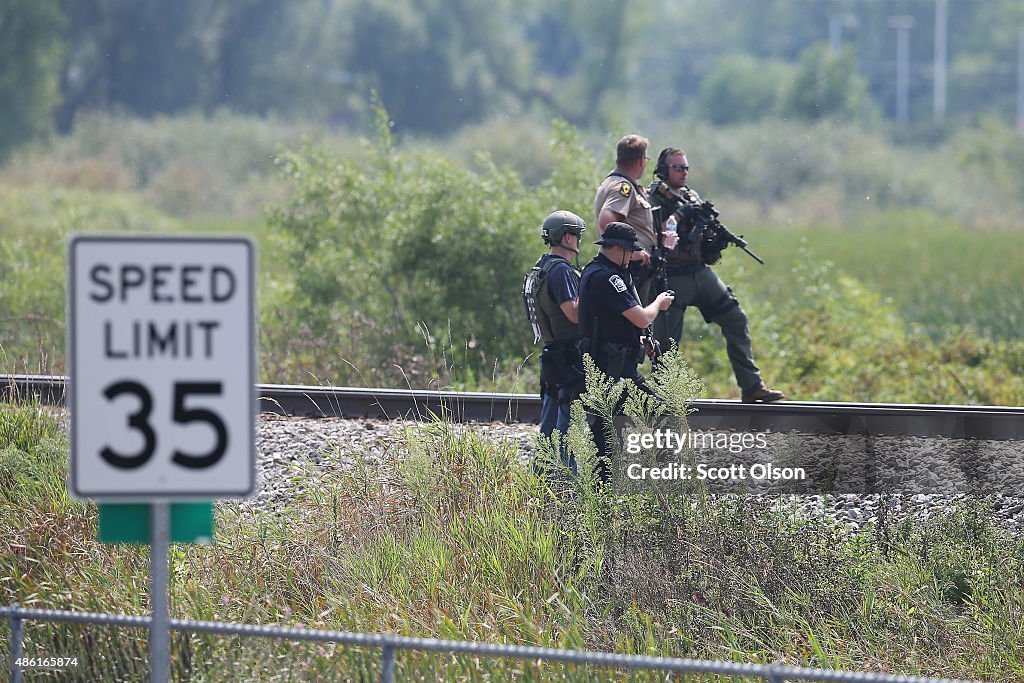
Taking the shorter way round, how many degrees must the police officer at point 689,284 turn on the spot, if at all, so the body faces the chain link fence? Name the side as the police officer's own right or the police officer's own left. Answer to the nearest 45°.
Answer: approximately 45° to the police officer's own right

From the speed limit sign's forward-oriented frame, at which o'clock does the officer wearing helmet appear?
The officer wearing helmet is roughly at 7 o'clock from the speed limit sign.

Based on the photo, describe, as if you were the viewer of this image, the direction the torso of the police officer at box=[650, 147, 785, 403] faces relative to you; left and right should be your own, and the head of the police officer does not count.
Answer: facing the viewer and to the right of the viewer

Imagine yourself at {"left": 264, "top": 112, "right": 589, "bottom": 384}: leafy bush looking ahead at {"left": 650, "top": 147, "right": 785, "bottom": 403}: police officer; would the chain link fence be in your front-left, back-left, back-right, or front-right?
front-right

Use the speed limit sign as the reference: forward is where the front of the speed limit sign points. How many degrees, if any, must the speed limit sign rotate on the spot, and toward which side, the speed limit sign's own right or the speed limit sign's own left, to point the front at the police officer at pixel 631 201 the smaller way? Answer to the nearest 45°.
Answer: approximately 135° to the speed limit sign's own left

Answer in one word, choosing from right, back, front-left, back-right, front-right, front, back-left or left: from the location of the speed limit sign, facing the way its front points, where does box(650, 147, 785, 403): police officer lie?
back-left

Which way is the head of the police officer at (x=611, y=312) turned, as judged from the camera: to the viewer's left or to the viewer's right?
to the viewer's right

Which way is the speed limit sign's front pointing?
toward the camera

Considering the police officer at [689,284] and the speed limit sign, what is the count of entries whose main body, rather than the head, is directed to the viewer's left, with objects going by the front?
0
